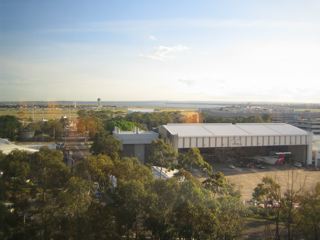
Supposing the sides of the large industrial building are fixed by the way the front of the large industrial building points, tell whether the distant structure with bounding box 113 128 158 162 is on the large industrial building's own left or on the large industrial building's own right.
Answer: on the large industrial building's own right

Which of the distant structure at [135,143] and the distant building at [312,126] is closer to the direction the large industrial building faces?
the distant structure

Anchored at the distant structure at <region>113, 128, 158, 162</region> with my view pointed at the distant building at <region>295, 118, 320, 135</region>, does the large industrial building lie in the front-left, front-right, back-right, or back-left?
front-right

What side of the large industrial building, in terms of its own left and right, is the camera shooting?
front

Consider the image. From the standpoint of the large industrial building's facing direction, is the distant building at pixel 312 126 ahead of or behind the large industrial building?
behind

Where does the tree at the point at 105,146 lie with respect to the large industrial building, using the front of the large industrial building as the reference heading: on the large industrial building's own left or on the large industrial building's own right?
on the large industrial building's own right
